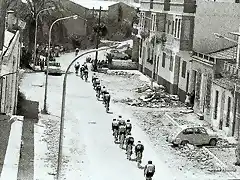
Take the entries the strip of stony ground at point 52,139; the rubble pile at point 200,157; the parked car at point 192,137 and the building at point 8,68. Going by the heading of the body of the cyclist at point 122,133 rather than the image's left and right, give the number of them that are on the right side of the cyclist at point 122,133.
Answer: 2

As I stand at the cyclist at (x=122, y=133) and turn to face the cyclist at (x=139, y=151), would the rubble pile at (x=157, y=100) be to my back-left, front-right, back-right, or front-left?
back-left

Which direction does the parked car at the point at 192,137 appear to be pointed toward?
to the viewer's right

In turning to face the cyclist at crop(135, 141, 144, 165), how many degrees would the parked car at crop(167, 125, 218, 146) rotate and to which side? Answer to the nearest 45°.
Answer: approximately 135° to its right
